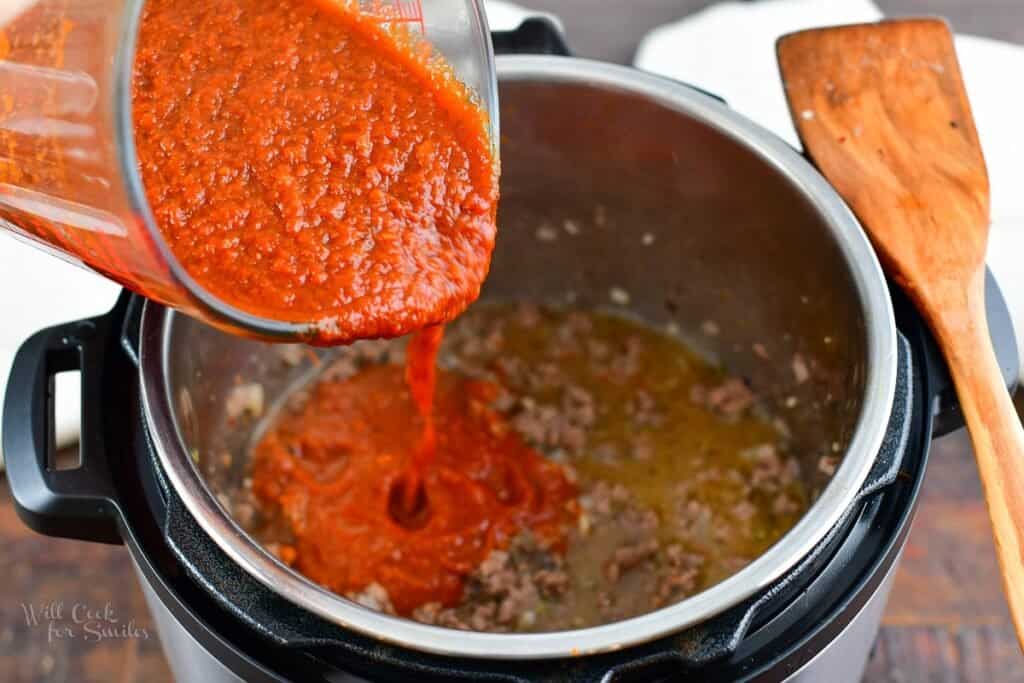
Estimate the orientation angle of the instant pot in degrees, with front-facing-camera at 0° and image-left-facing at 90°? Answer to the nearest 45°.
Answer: approximately 0°
